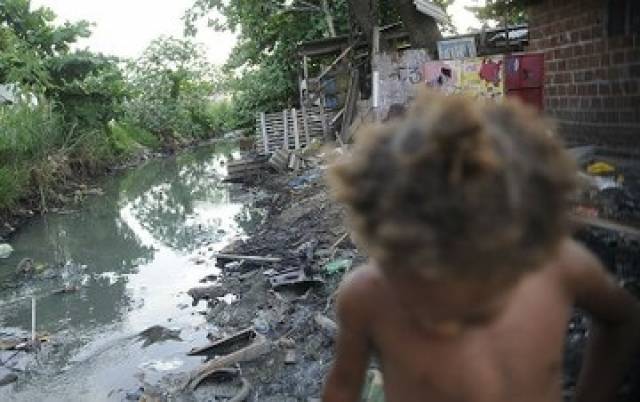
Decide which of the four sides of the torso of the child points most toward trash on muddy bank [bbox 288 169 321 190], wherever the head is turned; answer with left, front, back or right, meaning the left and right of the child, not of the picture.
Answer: back

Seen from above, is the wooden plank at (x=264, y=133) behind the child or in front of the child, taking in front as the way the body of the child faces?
behind

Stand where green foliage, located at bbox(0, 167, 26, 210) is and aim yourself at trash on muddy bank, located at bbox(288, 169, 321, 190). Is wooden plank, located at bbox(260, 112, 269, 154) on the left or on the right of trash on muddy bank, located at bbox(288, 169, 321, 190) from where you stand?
left

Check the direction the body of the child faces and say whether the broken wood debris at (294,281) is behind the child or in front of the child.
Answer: behind

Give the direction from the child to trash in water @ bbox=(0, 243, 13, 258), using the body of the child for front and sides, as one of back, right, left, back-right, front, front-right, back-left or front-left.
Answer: back-right
